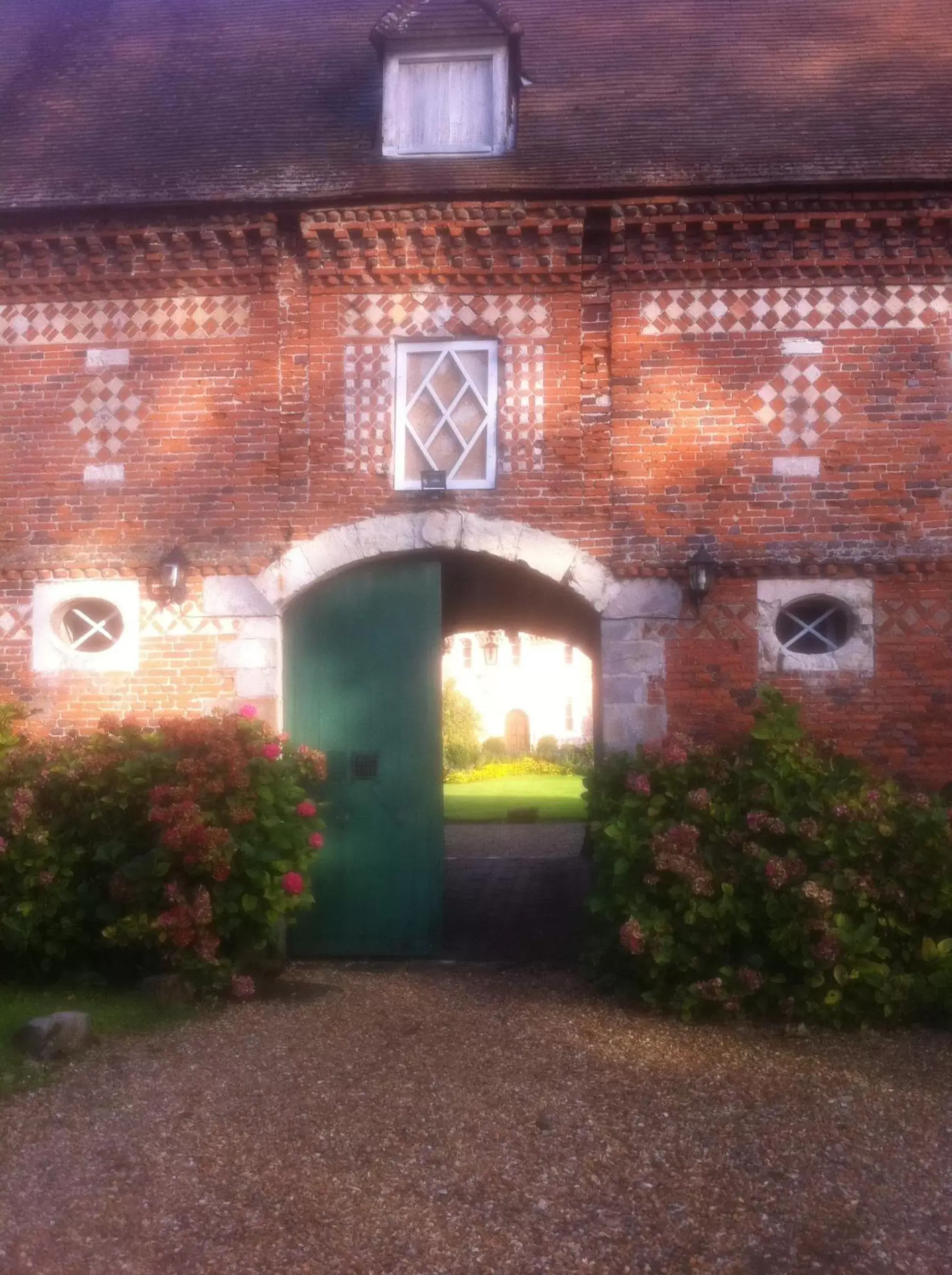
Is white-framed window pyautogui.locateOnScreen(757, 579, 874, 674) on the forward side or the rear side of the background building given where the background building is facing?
on the forward side

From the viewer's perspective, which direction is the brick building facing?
toward the camera

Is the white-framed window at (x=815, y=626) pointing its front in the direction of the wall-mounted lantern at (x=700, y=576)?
no

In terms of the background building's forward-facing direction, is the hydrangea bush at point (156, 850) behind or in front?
in front

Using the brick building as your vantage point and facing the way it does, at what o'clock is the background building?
The background building is roughly at 6 o'clock from the brick building.

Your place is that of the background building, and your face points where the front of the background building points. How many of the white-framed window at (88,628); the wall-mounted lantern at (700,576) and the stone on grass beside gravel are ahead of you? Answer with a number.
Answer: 3

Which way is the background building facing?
toward the camera

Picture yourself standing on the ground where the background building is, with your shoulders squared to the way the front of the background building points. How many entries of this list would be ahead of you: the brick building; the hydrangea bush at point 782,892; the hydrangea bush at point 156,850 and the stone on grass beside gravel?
4

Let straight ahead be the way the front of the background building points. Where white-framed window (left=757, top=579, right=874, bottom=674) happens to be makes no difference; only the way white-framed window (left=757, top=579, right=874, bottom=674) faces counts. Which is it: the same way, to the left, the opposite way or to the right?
the same way

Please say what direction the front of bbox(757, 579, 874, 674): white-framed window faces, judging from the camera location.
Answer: facing the viewer

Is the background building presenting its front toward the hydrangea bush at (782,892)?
yes

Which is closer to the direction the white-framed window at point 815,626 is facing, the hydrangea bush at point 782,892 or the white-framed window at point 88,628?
the hydrangea bush

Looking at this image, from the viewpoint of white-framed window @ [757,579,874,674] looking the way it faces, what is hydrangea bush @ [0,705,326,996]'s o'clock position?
The hydrangea bush is roughly at 2 o'clock from the white-framed window.

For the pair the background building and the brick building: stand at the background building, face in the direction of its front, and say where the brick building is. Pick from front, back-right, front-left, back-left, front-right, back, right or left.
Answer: front

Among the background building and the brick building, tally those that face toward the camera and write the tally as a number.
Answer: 2

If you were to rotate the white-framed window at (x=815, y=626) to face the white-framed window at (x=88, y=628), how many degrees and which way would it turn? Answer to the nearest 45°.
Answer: approximately 90° to its right
